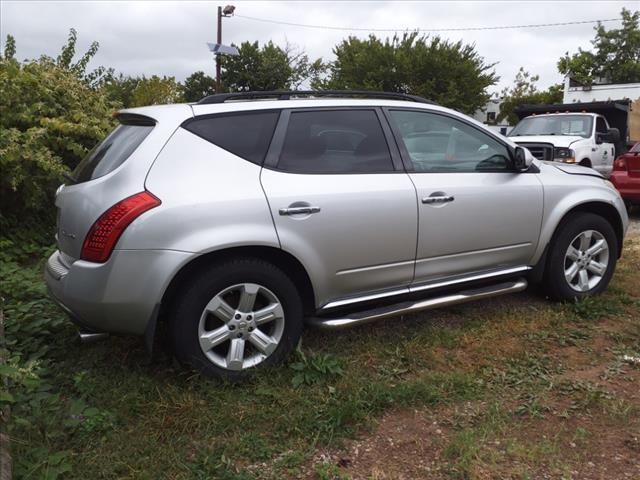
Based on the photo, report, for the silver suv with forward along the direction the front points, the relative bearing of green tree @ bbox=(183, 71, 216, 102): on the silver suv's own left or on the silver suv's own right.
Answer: on the silver suv's own left

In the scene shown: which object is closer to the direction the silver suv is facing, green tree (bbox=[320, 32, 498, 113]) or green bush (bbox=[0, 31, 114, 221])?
the green tree

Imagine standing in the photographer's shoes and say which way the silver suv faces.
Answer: facing away from the viewer and to the right of the viewer

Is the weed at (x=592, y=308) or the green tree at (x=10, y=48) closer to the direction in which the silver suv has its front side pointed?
the weed

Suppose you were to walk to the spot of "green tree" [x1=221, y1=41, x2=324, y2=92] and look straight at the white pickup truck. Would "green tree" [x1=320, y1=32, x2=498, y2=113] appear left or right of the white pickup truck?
left

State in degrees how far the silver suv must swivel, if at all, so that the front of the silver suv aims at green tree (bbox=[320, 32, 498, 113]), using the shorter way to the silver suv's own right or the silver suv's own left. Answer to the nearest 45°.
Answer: approximately 45° to the silver suv's own left

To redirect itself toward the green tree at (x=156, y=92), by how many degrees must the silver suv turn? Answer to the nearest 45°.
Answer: approximately 45° to its left

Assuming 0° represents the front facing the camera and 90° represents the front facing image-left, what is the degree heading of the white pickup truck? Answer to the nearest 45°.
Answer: approximately 45°

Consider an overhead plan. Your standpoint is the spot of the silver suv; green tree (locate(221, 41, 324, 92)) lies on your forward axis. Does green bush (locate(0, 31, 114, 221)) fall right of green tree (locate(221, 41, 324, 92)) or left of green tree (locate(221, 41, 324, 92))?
left

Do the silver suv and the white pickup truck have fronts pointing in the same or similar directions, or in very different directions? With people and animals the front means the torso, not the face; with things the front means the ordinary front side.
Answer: very different directions

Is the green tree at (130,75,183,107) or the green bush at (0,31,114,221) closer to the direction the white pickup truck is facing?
the green bush

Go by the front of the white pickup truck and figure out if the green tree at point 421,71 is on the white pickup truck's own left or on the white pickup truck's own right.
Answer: on the white pickup truck's own right
